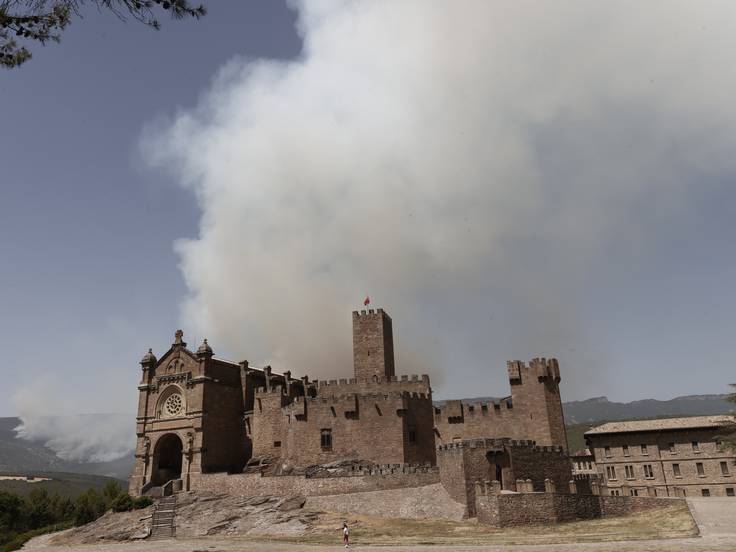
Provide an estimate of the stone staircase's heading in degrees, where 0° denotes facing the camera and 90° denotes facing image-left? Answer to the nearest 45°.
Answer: approximately 0°

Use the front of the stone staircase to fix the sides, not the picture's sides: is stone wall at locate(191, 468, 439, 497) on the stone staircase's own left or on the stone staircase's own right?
on the stone staircase's own left
